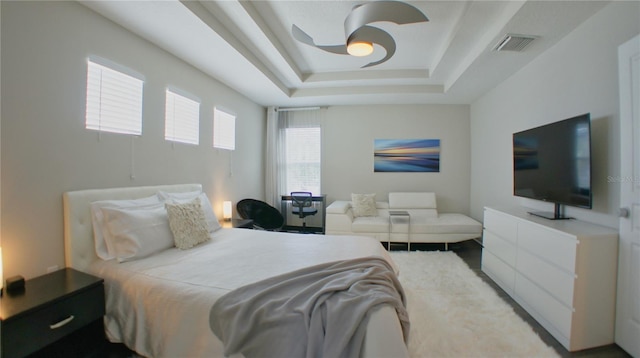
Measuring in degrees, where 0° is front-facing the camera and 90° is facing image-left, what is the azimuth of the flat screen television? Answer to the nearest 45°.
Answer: approximately 45°

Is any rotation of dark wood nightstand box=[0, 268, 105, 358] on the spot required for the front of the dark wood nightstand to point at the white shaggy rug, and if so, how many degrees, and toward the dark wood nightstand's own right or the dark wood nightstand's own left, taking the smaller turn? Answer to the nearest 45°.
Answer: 0° — it already faces it

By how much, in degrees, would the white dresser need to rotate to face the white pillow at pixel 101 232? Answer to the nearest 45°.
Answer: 0° — it already faces it

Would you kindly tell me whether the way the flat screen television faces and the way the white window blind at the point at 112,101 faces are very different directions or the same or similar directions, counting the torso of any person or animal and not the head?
very different directions

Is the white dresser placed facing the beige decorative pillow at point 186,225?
yes

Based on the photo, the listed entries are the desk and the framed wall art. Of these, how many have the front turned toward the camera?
2

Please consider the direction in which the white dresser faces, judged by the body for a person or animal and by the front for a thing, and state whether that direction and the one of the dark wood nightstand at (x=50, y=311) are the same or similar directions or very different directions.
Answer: very different directions
